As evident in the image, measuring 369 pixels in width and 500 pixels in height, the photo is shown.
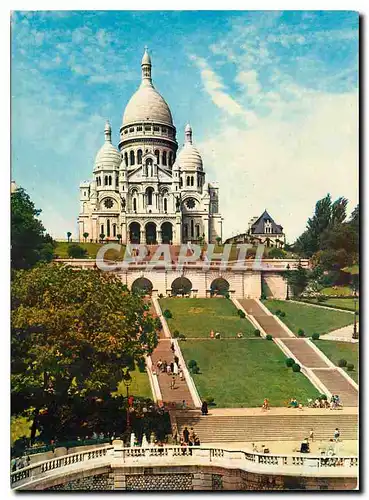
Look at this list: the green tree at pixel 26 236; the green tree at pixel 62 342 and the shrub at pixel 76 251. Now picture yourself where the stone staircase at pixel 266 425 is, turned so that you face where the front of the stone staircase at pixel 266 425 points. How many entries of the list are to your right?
3

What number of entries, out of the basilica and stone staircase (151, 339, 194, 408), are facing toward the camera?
2

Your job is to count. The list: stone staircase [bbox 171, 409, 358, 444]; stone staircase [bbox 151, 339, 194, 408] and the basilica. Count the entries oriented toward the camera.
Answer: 3

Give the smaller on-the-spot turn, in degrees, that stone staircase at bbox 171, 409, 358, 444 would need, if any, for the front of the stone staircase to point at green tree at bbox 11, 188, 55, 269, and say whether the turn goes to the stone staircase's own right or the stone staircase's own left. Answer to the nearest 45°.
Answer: approximately 90° to the stone staircase's own right

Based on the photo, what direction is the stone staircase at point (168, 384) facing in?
toward the camera

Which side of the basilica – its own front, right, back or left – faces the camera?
front

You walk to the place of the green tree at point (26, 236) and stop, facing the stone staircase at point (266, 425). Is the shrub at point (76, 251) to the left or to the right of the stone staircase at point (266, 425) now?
left

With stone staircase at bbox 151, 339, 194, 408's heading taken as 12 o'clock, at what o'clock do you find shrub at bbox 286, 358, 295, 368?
The shrub is roughly at 9 o'clock from the stone staircase.

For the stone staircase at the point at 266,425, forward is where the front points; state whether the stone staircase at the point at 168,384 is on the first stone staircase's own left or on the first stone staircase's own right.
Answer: on the first stone staircase's own right
